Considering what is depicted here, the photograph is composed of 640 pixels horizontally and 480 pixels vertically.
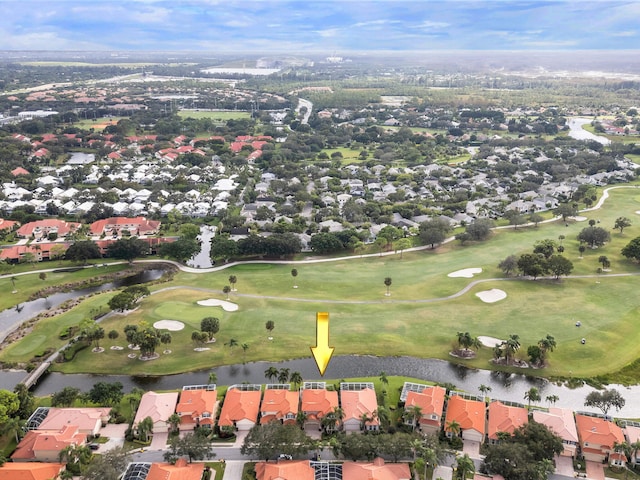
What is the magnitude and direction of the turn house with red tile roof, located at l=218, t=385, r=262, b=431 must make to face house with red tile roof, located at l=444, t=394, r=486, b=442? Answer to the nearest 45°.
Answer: approximately 90° to its left

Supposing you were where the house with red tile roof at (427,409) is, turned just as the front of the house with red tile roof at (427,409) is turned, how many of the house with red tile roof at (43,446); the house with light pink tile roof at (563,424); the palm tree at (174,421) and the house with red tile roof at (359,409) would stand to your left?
1

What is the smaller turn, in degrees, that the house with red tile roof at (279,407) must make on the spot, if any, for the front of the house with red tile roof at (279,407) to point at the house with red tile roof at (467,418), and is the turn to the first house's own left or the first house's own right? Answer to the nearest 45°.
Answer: approximately 90° to the first house's own left

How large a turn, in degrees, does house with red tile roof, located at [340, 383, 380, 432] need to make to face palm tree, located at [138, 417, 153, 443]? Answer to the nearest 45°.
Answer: approximately 90° to its right

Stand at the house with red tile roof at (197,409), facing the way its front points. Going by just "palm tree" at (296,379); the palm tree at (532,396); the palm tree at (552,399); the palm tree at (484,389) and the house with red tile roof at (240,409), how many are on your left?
5

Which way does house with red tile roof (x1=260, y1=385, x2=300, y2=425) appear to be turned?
toward the camera

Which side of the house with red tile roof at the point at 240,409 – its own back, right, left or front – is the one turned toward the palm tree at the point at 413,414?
left

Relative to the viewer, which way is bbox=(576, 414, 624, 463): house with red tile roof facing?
toward the camera

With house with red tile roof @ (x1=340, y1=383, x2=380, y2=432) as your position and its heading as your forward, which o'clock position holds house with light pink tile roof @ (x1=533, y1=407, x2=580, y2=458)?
house with light pink tile roof @ (x1=533, y1=407, x2=580, y2=458) is roughly at 9 o'clock from house with red tile roof @ (x1=340, y1=383, x2=380, y2=432).

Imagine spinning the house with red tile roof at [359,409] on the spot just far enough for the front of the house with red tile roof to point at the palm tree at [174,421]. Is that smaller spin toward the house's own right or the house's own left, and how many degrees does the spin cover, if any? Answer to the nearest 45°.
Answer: approximately 90° to the house's own right

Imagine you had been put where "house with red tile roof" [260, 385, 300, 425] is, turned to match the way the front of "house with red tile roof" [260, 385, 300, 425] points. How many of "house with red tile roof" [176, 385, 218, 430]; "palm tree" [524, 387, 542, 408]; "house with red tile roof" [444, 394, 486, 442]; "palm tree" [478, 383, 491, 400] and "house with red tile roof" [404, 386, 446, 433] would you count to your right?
1

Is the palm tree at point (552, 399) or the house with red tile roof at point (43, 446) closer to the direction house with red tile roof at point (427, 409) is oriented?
the house with red tile roof

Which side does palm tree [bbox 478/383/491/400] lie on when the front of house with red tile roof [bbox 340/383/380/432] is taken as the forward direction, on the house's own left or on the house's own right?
on the house's own left

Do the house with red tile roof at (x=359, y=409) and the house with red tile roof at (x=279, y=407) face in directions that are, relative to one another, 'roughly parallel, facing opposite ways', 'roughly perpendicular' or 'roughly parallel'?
roughly parallel

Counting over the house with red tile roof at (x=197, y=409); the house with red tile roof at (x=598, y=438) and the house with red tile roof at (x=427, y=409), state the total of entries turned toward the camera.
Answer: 3
